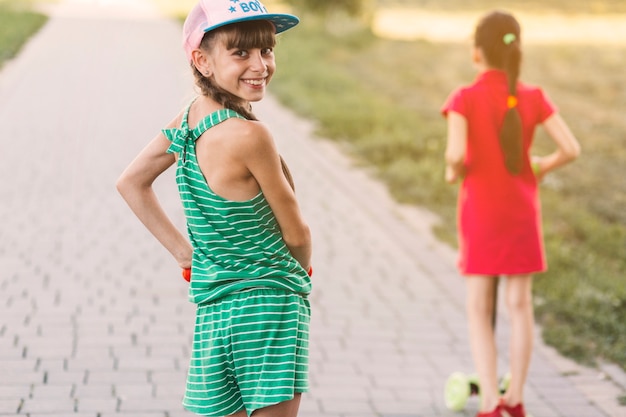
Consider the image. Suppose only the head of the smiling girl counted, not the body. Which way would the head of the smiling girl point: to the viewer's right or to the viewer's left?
to the viewer's right

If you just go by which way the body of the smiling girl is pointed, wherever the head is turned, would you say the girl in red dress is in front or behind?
in front

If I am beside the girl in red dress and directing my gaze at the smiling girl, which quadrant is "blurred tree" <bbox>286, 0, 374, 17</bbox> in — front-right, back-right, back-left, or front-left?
back-right

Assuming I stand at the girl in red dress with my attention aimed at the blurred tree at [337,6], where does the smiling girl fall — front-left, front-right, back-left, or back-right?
back-left

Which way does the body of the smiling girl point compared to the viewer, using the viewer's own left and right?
facing away from the viewer and to the right of the viewer

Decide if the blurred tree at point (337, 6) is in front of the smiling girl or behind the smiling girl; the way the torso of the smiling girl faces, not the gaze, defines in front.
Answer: in front
